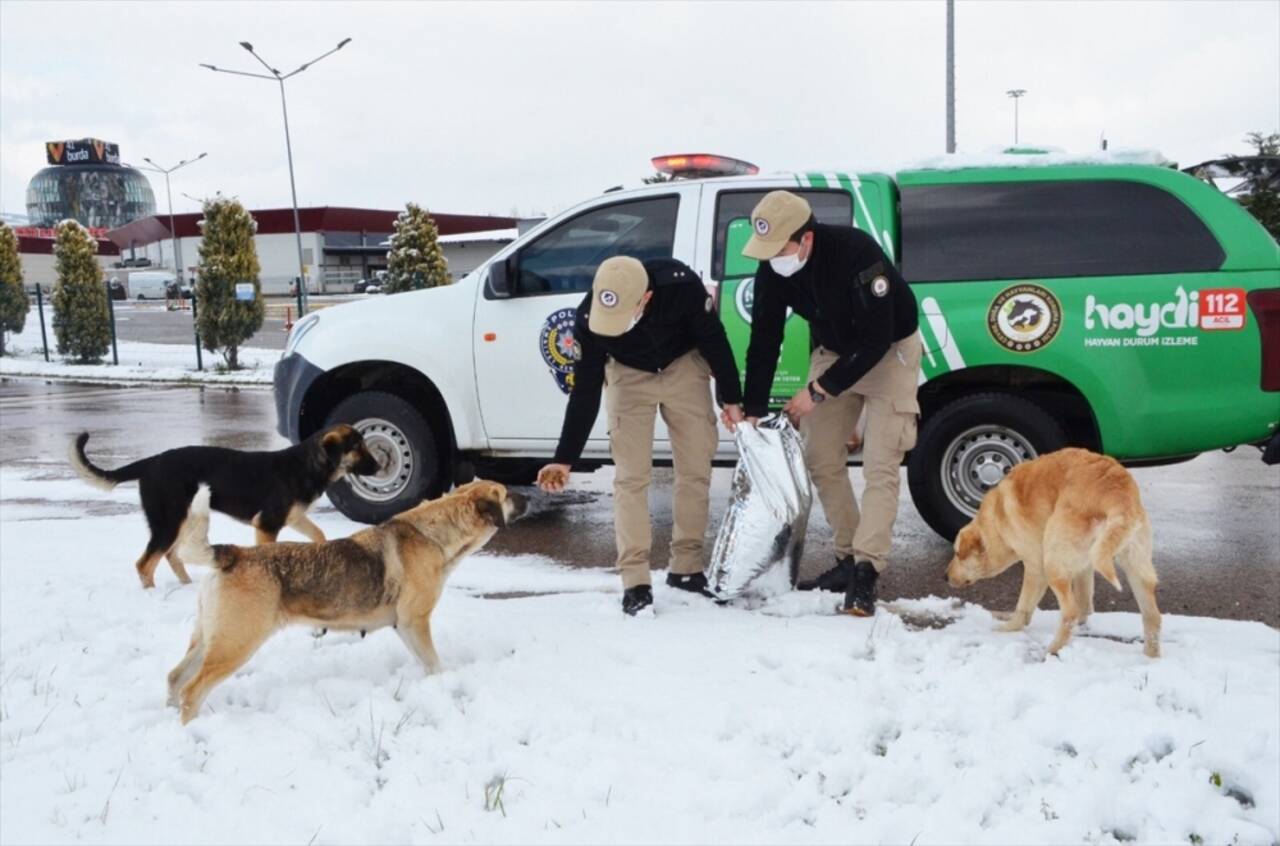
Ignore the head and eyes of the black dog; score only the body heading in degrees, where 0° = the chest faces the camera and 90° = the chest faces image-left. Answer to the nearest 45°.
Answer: approximately 270°

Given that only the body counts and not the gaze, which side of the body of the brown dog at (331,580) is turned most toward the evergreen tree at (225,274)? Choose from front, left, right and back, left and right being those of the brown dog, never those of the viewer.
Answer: left

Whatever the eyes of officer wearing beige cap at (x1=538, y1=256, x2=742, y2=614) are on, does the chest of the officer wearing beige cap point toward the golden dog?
no

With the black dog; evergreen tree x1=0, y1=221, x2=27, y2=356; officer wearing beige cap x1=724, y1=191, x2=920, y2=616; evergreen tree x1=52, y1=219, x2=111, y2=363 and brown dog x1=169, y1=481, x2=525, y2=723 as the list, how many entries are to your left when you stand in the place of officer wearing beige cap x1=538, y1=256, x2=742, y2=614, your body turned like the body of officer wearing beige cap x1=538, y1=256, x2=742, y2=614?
1

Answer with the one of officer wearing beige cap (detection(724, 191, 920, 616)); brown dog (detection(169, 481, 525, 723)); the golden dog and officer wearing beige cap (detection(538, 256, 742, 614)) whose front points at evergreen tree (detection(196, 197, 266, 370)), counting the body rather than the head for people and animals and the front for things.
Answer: the golden dog

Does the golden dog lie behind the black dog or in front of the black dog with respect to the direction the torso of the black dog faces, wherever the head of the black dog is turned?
in front

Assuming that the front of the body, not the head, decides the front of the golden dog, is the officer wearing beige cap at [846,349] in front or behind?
in front

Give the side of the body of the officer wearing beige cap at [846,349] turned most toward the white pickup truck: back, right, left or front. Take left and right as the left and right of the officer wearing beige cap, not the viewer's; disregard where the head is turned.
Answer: back

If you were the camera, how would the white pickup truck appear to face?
facing to the left of the viewer

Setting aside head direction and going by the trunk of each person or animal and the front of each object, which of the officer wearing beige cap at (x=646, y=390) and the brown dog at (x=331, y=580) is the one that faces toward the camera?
the officer wearing beige cap

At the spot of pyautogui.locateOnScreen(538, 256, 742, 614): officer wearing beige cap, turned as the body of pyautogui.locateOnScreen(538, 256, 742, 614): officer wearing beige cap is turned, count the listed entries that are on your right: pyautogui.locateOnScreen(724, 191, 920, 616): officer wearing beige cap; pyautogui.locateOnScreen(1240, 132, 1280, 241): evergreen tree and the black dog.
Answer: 1

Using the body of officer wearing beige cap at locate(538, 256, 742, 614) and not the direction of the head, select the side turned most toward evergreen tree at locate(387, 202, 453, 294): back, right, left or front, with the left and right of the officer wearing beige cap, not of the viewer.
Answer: back

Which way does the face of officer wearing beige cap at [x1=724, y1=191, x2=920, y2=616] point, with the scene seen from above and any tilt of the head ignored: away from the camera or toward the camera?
toward the camera

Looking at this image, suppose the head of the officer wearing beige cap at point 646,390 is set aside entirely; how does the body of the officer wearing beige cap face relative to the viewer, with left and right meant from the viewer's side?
facing the viewer

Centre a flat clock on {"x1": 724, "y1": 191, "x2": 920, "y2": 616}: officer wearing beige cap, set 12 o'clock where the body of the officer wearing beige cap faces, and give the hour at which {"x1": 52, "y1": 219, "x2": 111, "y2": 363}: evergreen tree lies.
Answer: The evergreen tree is roughly at 3 o'clock from the officer wearing beige cap.

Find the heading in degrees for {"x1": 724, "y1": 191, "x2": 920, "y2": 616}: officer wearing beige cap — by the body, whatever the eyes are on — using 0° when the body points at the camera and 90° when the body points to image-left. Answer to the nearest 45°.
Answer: approximately 45°

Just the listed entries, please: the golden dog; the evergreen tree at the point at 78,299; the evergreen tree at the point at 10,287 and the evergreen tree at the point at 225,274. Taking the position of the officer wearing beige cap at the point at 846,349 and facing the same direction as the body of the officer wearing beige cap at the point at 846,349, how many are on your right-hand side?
3
